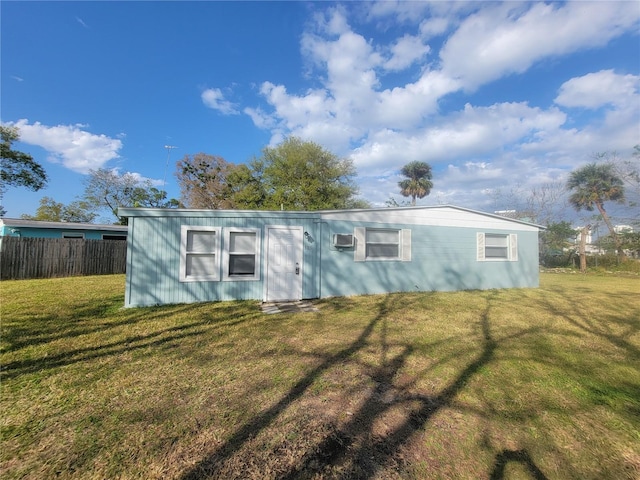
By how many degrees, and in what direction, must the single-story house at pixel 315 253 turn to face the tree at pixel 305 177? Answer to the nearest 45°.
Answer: approximately 180°

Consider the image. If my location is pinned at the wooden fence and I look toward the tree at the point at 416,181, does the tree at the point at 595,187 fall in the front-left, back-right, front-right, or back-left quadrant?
front-right

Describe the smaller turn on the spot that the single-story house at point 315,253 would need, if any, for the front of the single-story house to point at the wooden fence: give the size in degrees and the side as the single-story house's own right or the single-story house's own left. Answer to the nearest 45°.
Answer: approximately 90° to the single-story house's own right

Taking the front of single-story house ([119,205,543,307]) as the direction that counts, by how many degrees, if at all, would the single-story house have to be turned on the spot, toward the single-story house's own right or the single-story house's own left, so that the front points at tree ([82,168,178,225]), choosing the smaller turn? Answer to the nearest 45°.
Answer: approximately 135° to the single-story house's own right

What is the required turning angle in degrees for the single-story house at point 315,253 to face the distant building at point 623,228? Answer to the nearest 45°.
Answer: approximately 135° to its left

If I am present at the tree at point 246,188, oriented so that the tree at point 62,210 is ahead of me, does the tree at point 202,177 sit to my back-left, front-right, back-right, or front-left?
front-right

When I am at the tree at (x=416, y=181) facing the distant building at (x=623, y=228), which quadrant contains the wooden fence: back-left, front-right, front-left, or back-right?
back-right

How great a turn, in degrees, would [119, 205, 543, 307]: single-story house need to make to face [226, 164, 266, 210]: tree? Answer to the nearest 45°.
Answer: approximately 135° to its right

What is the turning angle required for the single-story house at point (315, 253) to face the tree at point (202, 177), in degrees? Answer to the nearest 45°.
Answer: approximately 135° to its right

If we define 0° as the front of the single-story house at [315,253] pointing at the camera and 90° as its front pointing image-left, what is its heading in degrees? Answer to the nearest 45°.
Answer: approximately 0°

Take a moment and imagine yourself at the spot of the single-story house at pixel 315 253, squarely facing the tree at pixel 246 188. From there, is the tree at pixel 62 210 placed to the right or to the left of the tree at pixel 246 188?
left
